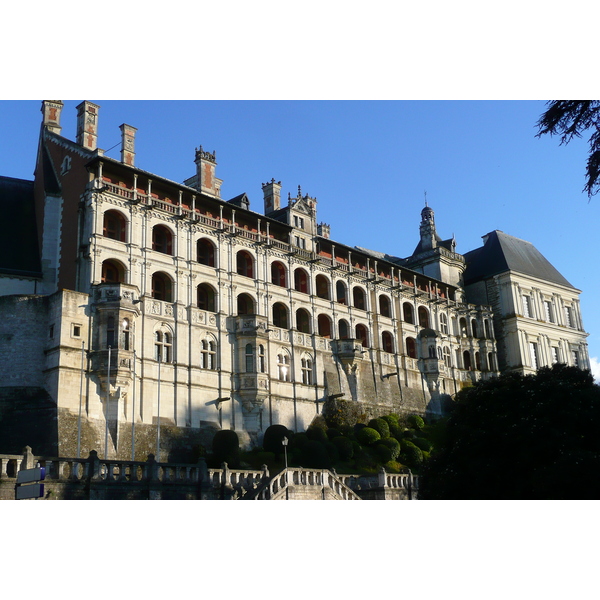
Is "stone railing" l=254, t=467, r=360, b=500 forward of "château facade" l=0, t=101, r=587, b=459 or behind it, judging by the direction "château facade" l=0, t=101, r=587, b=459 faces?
forward

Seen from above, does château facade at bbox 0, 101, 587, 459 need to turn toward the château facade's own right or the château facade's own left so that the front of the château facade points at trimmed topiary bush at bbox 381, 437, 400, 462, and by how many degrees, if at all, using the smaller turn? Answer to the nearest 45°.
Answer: approximately 45° to the château facade's own left

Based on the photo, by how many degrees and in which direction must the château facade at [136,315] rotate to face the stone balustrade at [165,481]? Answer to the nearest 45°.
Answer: approximately 45° to its right

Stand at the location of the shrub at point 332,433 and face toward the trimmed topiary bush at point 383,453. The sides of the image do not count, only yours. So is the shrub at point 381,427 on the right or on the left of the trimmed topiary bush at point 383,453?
left

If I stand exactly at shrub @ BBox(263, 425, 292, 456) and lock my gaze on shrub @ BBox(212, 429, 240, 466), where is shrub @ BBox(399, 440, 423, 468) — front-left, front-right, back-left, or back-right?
back-left

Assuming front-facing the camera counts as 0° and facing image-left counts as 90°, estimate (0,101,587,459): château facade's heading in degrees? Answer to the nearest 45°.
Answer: approximately 315°

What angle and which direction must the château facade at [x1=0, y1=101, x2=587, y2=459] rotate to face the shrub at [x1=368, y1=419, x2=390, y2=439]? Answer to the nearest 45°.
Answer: approximately 90° to its left

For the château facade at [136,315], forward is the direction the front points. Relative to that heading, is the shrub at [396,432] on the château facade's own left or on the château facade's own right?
on the château facade's own left
